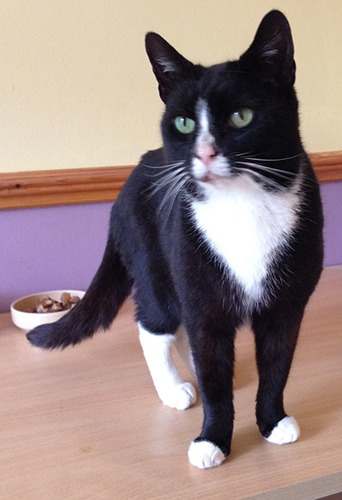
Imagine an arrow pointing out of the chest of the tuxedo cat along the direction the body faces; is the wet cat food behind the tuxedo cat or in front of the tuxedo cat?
behind

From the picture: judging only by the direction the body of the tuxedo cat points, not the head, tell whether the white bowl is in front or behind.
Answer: behind
